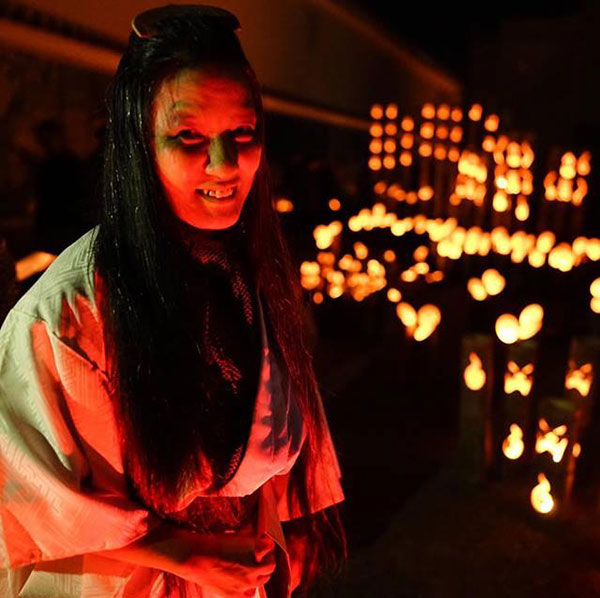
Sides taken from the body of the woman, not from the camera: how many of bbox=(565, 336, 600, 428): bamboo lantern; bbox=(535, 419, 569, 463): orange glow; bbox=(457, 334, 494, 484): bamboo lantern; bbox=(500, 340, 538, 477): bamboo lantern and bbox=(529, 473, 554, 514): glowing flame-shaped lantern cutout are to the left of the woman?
5

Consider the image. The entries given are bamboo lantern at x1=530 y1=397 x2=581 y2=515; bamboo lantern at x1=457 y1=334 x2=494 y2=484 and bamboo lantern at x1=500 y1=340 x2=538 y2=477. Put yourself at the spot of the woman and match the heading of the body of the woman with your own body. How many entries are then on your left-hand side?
3

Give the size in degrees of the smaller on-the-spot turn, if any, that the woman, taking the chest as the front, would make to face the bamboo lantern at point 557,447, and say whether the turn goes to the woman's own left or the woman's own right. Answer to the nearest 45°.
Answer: approximately 90° to the woman's own left

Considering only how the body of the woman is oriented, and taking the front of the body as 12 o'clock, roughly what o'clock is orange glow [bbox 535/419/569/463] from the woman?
The orange glow is roughly at 9 o'clock from the woman.

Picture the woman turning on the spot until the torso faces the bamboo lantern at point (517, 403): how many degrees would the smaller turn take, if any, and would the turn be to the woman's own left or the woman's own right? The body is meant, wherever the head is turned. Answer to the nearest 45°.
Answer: approximately 90° to the woman's own left

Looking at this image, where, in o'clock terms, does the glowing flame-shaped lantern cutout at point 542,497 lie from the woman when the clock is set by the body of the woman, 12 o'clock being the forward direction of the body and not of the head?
The glowing flame-shaped lantern cutout is roughly at 9 o'clock from the woman.

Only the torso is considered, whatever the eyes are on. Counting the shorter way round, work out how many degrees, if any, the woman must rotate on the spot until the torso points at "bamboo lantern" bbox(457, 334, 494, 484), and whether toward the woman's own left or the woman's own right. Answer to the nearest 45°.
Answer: approximately 90° to the woman's own left

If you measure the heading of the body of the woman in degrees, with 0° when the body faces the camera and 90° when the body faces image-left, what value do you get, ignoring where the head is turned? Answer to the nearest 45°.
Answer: approximately 315°

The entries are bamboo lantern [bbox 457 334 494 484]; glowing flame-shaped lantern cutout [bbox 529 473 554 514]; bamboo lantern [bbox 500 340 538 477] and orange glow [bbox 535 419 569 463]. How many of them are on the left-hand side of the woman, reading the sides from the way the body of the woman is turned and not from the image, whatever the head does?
4

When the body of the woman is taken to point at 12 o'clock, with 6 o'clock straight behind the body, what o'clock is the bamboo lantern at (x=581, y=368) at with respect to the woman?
The bamboo lantern is roughly at 9 o'clock from the woman.
